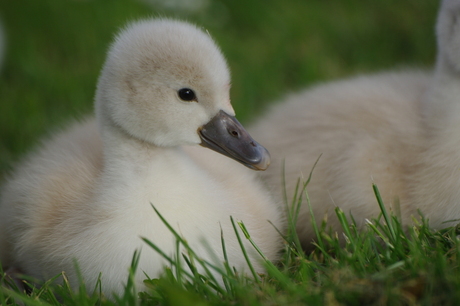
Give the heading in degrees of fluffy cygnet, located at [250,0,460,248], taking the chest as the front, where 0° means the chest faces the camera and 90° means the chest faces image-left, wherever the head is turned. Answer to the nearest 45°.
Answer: approximately 270°

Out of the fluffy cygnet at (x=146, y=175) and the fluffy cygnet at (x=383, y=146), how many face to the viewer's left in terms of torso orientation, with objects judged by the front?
0

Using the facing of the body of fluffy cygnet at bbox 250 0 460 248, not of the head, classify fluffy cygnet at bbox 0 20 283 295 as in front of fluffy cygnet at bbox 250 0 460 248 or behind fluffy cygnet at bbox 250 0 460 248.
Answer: behind

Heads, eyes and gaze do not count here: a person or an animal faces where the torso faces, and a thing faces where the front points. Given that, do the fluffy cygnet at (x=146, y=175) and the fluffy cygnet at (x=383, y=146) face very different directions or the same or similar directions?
same or similar directions

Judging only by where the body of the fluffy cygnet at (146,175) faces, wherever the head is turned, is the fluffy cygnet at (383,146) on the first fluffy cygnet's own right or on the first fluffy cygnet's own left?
on the first fluffy cygnet's own left

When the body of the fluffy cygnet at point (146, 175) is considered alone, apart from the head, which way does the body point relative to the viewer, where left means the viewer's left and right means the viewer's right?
facing the viewer and to the right of the viewer
